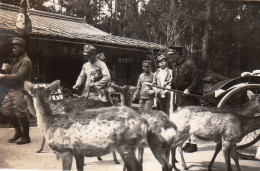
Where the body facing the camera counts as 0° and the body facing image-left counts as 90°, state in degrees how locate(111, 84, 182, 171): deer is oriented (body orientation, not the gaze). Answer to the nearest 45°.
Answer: approximately 135°

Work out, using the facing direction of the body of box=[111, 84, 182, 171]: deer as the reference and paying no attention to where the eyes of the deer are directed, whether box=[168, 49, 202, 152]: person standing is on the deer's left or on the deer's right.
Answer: on the deer's right

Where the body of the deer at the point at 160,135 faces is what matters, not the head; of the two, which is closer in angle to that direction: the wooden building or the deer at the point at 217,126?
the wooden building

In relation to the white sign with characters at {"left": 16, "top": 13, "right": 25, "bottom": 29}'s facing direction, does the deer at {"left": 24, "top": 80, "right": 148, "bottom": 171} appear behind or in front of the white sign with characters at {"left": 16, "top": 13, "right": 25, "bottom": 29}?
in front

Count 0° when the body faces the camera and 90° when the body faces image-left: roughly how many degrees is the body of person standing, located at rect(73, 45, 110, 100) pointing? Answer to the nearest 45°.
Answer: approximately 45°

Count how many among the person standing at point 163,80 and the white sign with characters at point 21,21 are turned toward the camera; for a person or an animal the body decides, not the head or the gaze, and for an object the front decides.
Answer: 2

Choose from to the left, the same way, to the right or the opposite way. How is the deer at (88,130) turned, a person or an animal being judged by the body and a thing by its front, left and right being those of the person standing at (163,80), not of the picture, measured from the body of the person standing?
to the right

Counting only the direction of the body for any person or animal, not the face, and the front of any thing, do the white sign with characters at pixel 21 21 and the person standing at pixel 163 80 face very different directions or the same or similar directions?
same or similar directions

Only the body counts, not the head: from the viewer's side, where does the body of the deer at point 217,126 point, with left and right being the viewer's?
facing to the right of the viewer

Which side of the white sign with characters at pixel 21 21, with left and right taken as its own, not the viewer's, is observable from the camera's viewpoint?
front

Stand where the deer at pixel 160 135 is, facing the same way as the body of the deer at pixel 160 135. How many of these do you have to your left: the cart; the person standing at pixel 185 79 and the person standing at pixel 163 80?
0

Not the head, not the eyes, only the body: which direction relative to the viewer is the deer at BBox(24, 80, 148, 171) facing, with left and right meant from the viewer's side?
facing to the left of the viewer

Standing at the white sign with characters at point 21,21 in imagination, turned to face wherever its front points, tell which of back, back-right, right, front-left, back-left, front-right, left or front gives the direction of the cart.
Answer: left
